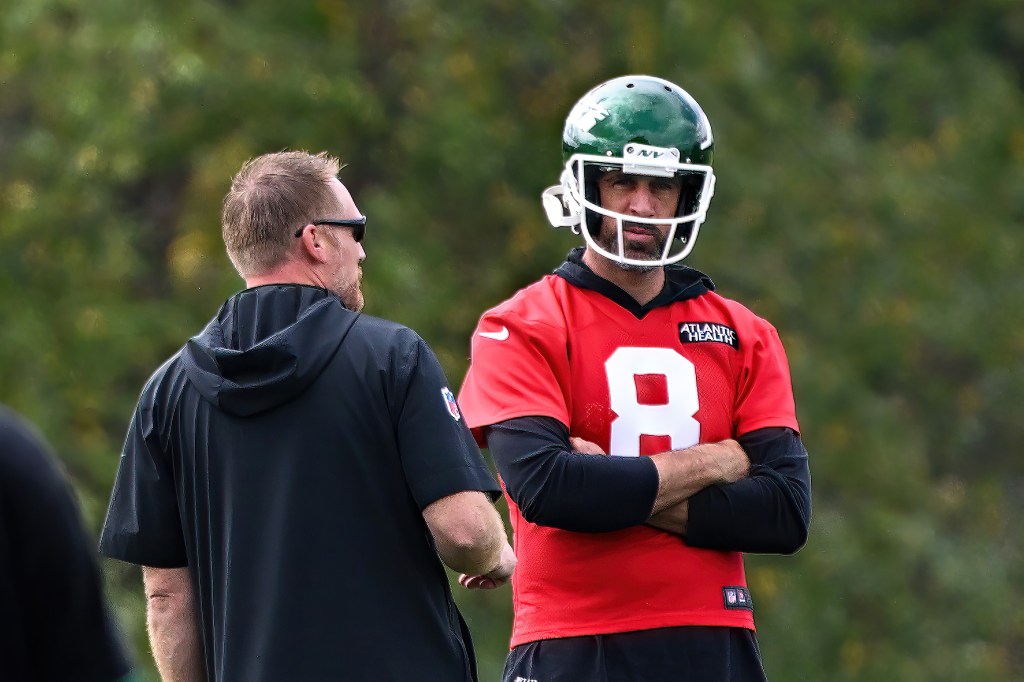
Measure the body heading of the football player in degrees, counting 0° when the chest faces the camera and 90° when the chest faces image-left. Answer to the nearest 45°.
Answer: approximately 0°

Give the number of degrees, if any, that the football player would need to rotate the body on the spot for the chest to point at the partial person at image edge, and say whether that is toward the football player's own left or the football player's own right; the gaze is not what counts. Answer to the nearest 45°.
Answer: approximately 45° to the football player's own right
